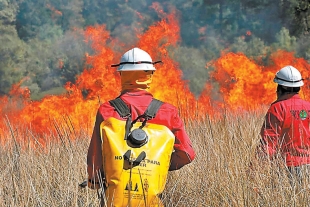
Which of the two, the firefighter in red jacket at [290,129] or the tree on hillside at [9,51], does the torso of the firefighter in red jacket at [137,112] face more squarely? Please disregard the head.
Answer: the tree on hillside

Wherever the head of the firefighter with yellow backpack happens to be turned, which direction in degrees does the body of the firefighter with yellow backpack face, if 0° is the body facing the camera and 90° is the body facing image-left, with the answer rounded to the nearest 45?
approximately 180°

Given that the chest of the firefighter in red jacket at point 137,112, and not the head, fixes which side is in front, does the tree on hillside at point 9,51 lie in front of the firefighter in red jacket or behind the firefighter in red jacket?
in front

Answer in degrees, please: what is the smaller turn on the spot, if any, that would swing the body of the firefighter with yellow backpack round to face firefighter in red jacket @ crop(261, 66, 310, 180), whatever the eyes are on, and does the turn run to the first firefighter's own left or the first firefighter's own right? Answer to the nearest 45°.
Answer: approximately 45° to the first firefighter's own right

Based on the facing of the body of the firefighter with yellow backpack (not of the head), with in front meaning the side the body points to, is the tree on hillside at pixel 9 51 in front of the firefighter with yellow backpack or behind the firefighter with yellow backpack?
in front

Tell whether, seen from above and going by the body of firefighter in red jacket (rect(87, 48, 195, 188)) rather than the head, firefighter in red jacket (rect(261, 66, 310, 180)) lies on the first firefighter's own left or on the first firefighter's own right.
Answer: on the first firefighter's own right
